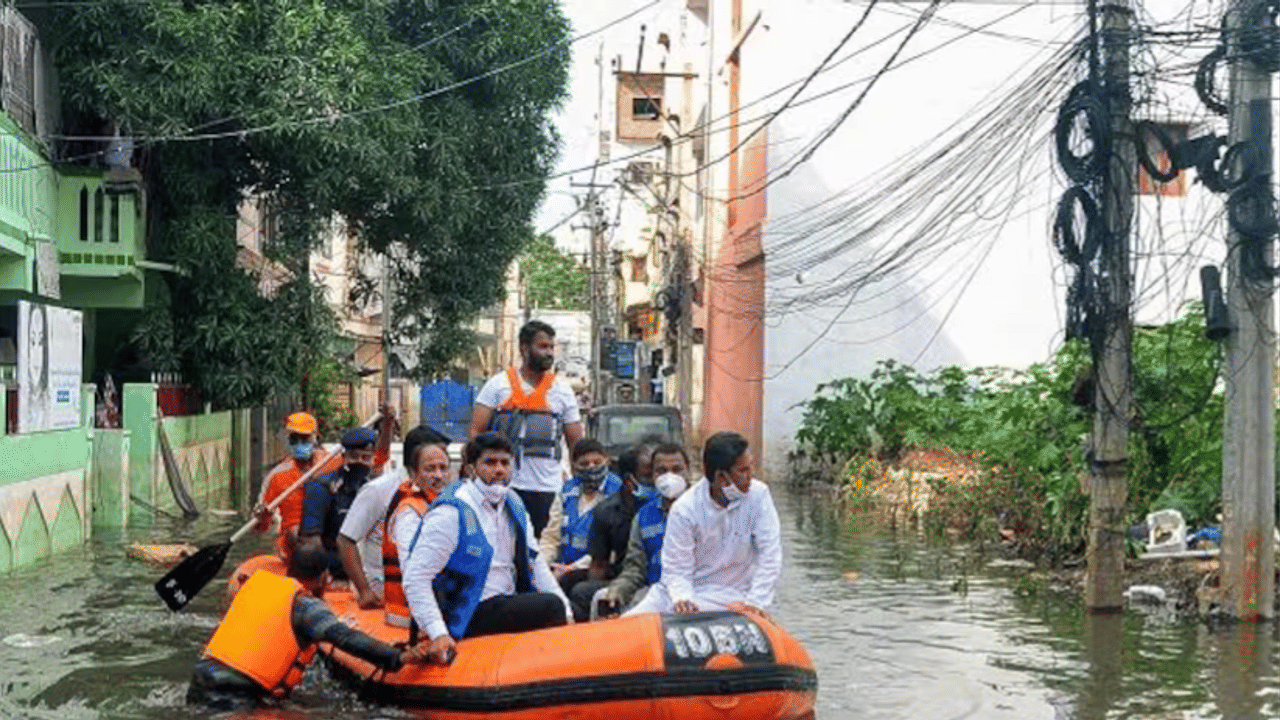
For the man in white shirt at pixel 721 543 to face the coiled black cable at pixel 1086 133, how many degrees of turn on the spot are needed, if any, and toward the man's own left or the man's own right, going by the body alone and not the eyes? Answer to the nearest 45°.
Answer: approximately 90° to the man's own left

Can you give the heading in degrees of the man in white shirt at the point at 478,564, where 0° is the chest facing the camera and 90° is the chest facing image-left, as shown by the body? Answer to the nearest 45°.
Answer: approximately 315°

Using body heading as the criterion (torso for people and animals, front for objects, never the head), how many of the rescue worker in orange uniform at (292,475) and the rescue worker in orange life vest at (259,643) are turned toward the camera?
1

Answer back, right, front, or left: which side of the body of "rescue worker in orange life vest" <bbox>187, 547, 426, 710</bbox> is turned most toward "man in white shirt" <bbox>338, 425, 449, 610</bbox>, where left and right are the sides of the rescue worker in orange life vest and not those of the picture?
front

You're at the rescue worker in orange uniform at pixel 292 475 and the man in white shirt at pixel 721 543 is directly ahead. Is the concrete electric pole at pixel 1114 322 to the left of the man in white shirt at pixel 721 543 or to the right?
left

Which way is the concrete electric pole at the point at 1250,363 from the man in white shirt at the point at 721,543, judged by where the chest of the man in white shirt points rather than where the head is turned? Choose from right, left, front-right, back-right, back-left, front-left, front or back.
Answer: left

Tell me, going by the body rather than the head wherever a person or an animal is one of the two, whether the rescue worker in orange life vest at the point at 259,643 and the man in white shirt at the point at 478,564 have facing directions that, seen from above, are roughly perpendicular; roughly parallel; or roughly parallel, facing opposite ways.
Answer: roughly perpendicular

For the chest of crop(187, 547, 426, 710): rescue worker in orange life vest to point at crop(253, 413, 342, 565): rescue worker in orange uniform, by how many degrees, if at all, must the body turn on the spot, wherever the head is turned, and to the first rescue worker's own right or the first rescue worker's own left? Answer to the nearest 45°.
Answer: approximately 45° to the first rescue worker's own left

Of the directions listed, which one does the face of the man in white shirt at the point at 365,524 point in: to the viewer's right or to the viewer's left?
to the viewer's right

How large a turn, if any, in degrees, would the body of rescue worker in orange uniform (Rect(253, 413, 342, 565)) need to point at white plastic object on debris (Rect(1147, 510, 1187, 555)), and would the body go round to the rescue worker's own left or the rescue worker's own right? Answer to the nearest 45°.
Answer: approximately 90° to the rescue worker's own left

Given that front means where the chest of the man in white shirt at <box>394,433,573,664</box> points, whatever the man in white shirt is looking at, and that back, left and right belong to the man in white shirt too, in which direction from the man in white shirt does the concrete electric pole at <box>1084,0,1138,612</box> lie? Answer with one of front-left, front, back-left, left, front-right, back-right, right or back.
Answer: left
